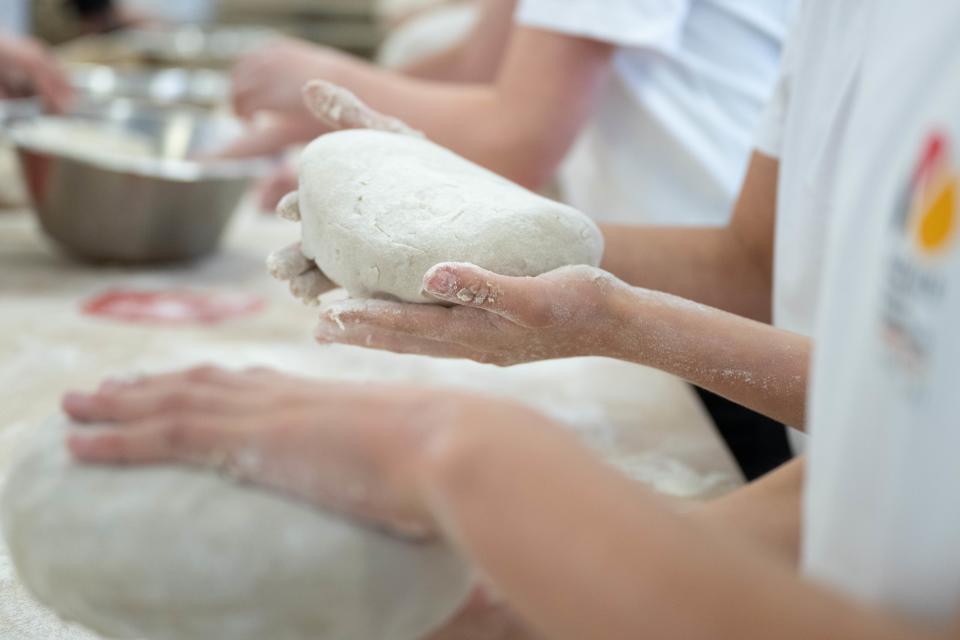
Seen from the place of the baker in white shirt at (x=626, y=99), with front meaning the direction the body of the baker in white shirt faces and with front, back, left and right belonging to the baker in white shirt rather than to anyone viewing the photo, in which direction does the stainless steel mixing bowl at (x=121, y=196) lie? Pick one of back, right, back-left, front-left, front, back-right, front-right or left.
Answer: front

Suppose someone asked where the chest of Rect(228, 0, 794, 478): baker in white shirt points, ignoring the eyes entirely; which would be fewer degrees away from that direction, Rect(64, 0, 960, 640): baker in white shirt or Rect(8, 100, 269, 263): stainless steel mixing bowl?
the stainless steel mixing bowl

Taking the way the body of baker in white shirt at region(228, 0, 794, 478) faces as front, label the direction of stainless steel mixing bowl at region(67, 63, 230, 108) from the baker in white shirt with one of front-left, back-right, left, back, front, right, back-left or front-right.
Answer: front-right

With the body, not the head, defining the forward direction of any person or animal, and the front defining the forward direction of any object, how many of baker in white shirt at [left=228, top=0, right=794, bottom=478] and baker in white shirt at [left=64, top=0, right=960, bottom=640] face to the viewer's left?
2

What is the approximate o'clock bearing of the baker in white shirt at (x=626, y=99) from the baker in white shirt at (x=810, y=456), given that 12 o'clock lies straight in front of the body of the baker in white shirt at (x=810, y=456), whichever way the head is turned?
the baker in white shirt at (x=626, y=99) is roughly at 3 o'clock from the baker in white shirt at (x=810, y=456).

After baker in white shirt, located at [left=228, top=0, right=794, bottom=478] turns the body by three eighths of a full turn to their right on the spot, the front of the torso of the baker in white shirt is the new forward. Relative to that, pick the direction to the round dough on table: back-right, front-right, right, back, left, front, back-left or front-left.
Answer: back-right

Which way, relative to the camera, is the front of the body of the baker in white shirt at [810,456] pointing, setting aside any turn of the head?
to the viewer's left

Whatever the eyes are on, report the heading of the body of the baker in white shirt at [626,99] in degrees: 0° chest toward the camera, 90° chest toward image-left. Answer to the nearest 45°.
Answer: approximately 90°
